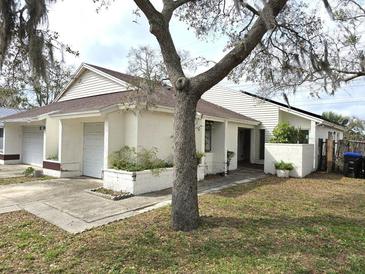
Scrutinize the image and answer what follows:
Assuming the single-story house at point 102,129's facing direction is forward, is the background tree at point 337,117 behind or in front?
behind

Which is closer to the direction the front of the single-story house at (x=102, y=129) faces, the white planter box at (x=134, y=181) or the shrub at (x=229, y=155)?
the white planter box

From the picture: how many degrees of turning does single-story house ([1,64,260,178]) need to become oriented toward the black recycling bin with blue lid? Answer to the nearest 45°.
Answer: approximately 135° to its left

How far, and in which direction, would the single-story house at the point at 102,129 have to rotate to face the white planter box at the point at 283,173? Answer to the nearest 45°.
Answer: approximately 135° to its left

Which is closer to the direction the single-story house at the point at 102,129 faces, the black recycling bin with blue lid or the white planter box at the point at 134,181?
the white planter box

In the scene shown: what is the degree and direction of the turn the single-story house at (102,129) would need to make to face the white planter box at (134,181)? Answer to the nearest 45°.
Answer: approximately 45° to its left

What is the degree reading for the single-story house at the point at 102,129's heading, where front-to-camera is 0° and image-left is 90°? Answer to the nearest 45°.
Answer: approximately 45°

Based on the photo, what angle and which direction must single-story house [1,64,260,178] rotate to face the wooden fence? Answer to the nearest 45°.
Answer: approximately 135° to its left
